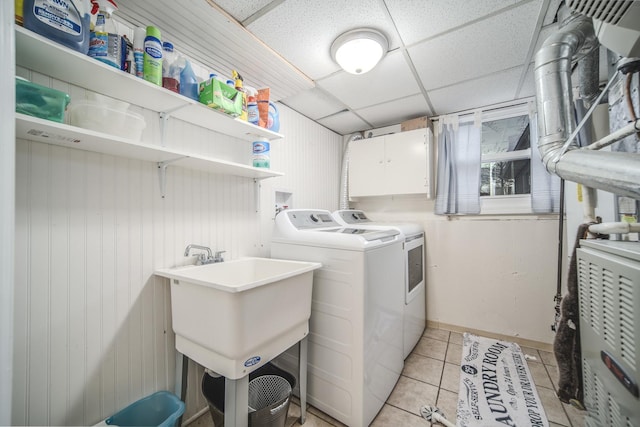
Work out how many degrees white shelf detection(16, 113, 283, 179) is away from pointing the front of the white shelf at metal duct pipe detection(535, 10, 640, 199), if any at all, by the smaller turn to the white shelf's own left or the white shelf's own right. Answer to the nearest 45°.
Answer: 0° — it already faces it

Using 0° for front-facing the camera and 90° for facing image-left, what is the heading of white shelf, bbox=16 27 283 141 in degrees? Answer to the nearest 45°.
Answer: approximately 315°

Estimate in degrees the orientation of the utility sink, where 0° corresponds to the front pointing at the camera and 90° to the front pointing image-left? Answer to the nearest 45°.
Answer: approximately 315°

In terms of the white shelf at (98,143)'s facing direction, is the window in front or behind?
in front

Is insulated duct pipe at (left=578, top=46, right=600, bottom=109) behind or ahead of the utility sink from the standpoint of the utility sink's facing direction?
ahead

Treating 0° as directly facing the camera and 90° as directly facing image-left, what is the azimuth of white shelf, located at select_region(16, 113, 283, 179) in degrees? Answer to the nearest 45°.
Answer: approximately 315°
